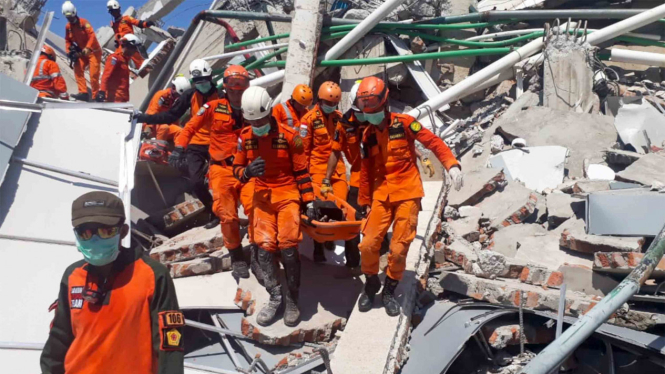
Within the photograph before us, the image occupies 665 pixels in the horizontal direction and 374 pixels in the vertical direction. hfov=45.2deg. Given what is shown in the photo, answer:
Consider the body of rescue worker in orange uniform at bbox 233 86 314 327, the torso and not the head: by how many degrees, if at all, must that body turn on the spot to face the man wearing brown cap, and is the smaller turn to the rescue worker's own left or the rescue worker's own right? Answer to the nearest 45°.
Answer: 0° — they already face them

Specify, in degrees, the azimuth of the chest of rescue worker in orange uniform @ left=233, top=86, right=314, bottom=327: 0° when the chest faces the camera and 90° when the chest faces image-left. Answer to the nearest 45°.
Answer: approximately 0°

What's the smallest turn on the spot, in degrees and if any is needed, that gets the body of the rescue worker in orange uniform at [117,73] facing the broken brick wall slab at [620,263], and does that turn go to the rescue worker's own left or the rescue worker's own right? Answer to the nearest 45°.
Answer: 0° — they already face it

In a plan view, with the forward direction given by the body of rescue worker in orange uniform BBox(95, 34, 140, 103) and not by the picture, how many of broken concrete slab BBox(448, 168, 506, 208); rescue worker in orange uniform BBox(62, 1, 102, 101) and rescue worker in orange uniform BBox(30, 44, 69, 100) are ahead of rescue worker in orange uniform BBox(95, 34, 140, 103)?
1

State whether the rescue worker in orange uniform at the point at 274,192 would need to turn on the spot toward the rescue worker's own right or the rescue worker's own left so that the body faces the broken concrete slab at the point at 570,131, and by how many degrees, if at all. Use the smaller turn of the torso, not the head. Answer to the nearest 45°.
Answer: approximately 135° to the rescue worker's own left

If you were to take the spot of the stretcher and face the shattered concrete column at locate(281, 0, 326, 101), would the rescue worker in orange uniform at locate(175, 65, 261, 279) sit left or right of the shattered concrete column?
left

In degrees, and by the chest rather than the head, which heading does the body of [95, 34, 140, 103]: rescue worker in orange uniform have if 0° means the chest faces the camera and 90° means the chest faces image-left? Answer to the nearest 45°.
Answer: approximately 315°

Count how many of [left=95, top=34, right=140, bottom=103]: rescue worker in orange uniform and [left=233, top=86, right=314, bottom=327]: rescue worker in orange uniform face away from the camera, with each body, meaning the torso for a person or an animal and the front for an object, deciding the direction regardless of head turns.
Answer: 0

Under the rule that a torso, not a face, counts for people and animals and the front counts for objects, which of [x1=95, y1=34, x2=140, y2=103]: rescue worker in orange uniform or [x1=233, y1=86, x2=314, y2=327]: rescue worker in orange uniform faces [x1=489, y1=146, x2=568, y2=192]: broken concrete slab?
[x1=95, y1=34, x2=140, y2=103]: rescue worker in orange uniform

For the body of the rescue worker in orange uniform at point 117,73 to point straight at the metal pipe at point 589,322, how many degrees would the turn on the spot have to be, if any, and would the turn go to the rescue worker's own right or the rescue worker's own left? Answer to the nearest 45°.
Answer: approximately 45° to the rescue worker's own right

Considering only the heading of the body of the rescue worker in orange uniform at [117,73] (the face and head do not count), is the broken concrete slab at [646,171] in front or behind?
in front
